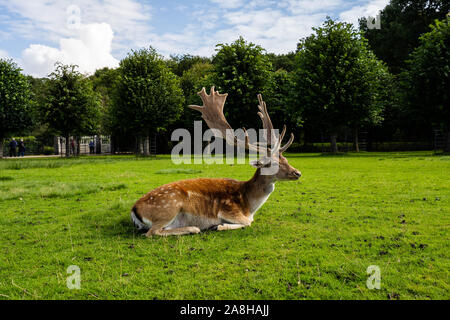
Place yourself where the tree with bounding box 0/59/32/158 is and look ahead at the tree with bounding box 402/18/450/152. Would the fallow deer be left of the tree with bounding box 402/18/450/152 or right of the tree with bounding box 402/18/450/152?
right

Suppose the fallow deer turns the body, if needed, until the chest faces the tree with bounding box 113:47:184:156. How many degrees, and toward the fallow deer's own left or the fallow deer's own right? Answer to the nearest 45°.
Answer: approximately 90° to the fallow deer's own left

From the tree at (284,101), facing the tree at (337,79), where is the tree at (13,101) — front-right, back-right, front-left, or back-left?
back-right

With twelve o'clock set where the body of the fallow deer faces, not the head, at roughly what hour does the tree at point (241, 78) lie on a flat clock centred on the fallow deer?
The tree is roughly at 9 o'clock from the fallow deer.

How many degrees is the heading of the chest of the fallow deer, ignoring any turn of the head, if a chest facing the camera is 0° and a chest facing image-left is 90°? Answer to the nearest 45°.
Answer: approximately 270°

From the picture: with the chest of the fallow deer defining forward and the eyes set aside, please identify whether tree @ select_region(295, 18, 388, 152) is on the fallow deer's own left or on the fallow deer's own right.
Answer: on the fallow deer's own left

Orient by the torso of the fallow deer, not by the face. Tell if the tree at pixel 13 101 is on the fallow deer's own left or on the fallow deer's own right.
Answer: on the fallow deer's own left

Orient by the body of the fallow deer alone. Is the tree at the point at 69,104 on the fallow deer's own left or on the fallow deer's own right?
on the fallow deer's own left

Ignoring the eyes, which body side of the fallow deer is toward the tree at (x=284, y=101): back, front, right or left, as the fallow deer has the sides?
left

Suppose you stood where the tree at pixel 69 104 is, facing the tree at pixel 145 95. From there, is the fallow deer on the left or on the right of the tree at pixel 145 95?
right
